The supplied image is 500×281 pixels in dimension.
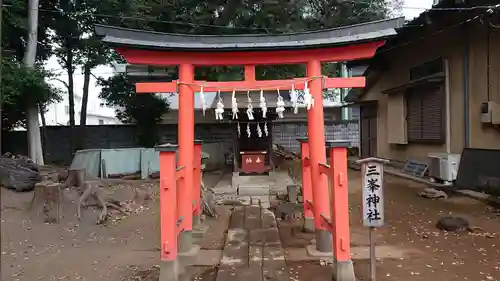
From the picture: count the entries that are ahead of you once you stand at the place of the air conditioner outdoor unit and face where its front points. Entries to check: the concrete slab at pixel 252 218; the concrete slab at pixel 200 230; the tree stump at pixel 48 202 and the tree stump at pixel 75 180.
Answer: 4

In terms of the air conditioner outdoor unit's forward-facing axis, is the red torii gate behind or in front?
in front

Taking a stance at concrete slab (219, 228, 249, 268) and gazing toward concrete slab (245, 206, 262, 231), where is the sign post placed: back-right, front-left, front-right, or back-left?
back-right

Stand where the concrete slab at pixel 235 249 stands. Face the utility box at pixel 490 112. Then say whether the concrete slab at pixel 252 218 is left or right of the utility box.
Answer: left

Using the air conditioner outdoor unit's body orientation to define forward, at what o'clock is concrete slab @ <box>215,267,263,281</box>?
The concrete slab is roughly at 11 o'clock from the air conditioner outdoor unit.

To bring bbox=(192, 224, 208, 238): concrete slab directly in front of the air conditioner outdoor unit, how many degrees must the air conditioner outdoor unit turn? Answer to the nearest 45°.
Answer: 0° — it already faces it

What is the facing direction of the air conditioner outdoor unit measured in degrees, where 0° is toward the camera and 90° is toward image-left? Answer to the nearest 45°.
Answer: approximately 45°

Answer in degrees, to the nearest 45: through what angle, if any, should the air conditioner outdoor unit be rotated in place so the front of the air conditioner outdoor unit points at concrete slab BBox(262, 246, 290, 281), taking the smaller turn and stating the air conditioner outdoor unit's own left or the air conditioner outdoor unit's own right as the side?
approximately 45° to the air conditioner outdoor unit's own left

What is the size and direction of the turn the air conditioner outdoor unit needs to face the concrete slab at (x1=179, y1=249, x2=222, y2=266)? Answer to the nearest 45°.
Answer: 0° — it already faces it

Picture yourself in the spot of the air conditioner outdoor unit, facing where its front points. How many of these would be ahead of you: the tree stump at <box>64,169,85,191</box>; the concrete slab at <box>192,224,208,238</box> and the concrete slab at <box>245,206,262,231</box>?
3

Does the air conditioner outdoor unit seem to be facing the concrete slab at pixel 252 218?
yes

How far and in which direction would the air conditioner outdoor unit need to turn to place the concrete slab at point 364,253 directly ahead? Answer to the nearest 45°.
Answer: approximately 45° to its left

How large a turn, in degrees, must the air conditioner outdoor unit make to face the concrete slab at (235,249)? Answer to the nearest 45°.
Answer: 0° — it already faces it
